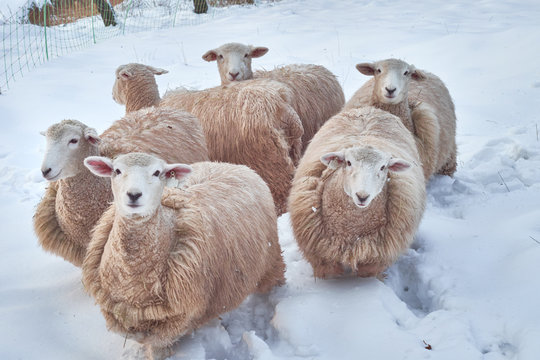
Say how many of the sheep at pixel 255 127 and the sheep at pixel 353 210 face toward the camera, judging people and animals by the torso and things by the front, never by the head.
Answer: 1

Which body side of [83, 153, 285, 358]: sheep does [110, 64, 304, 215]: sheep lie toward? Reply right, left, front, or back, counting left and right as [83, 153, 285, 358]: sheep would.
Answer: back

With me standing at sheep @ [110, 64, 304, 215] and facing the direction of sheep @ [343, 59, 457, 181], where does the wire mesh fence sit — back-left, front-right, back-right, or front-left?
back-left

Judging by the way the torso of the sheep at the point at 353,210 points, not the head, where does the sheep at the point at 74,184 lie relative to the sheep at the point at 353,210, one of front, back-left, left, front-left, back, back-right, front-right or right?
right

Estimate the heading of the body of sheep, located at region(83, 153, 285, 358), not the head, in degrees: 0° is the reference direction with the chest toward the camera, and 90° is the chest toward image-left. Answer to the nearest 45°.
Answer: approximately 45°

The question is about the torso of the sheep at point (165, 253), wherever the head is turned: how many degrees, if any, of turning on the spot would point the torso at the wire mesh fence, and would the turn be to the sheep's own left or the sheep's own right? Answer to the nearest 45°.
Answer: approximately 135° to the sheep's own right

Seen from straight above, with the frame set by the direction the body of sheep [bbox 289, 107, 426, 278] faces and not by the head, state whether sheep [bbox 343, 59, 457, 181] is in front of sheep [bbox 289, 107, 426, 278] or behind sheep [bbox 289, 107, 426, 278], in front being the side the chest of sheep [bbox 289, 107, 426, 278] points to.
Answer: behind

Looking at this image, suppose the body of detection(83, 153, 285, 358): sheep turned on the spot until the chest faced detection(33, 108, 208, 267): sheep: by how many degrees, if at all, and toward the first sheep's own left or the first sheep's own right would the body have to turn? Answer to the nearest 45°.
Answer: approximately 90° to the first sheep's own right

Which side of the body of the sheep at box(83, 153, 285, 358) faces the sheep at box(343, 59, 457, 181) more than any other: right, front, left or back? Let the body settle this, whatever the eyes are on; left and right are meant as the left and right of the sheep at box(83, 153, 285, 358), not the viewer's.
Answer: back

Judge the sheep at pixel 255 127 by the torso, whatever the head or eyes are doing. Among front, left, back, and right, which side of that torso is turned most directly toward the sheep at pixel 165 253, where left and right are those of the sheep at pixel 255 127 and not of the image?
left

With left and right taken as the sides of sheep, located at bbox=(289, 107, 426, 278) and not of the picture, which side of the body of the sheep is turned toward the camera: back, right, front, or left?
front

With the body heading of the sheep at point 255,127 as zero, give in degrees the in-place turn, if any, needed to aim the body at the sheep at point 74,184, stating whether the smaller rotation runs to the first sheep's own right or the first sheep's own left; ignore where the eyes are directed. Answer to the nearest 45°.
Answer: approximately 90° to the first sheep's own left

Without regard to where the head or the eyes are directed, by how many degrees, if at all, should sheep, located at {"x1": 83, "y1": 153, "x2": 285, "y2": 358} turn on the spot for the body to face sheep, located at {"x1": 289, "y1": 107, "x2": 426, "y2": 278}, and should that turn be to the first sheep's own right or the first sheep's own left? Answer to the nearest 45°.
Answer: approximately 135° to the first sheep's own left
